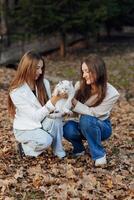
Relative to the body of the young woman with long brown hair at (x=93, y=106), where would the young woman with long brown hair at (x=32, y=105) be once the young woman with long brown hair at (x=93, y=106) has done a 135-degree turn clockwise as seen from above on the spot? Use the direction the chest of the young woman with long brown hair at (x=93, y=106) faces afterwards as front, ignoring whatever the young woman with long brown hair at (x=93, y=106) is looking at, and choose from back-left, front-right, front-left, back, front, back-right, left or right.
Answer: left

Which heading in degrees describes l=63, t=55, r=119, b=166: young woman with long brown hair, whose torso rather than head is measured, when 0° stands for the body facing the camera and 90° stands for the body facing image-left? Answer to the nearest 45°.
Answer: approximately 45°

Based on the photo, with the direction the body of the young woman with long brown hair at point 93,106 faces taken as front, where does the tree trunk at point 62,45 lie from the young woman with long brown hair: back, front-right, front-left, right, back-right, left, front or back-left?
back-right
